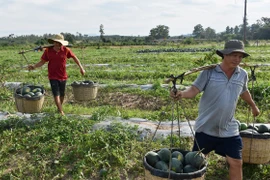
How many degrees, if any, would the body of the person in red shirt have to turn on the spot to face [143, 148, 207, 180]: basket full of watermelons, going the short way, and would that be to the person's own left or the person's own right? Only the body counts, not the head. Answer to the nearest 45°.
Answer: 0° — they already face it

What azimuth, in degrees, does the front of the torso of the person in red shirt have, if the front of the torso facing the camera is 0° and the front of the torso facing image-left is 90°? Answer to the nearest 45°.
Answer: approximately 0°

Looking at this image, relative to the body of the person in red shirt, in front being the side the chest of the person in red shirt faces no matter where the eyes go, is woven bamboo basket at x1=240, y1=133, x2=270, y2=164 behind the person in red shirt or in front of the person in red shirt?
in front
